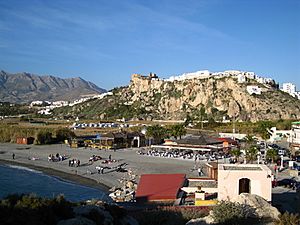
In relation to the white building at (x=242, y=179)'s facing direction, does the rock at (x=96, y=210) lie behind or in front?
in front

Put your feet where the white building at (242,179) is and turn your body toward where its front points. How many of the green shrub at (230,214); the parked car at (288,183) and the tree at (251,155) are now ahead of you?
1

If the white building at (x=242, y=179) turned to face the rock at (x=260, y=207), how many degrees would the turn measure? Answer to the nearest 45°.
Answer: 0° — it already faces it

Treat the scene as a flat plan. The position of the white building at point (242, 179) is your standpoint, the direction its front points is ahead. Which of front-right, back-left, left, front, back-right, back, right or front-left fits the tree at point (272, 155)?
back

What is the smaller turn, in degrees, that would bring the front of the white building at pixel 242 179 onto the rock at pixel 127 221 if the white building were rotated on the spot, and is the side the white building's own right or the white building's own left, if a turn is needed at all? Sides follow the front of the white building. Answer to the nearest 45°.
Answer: approximately 45° to the white building's own right

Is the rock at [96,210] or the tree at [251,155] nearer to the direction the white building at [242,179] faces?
the rock

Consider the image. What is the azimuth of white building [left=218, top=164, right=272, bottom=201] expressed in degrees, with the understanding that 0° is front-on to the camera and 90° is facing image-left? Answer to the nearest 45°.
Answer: approximately 0°

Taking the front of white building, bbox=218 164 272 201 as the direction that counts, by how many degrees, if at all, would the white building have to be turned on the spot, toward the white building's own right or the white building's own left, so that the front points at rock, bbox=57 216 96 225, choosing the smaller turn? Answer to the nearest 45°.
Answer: approximately 45° to the white building's own right

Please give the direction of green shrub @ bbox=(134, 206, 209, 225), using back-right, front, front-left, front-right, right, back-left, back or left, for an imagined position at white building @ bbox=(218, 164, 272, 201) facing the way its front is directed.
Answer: front-right

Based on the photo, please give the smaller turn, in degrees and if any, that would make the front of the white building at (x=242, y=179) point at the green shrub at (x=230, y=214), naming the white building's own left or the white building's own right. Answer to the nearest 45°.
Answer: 0° — it already faces it

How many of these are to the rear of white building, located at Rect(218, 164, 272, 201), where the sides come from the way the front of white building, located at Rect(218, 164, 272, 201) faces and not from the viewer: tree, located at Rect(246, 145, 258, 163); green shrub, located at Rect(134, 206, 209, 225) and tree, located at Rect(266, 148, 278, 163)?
2
